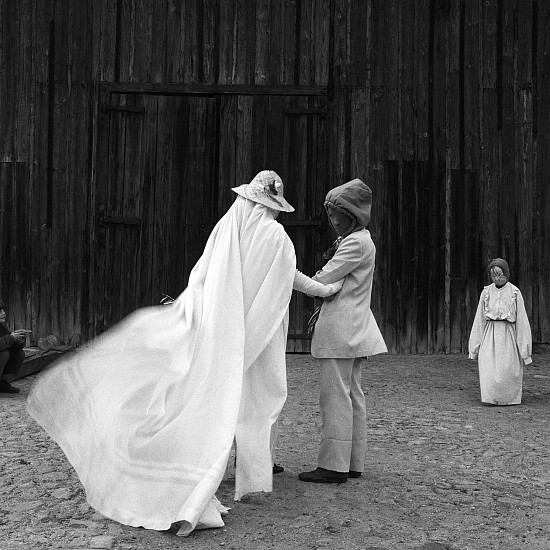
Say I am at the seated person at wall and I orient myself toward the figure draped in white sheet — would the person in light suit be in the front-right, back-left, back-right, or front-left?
front-left

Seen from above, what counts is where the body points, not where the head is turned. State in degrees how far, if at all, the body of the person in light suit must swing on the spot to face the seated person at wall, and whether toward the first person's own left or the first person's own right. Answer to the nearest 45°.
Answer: approximately 45° to the first person's own right

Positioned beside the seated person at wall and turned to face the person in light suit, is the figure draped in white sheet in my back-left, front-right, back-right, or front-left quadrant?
front-right

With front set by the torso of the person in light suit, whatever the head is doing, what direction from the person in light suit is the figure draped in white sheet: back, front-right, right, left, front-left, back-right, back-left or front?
front-left

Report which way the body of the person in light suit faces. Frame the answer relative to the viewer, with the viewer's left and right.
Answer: facing to the left of the viewer
